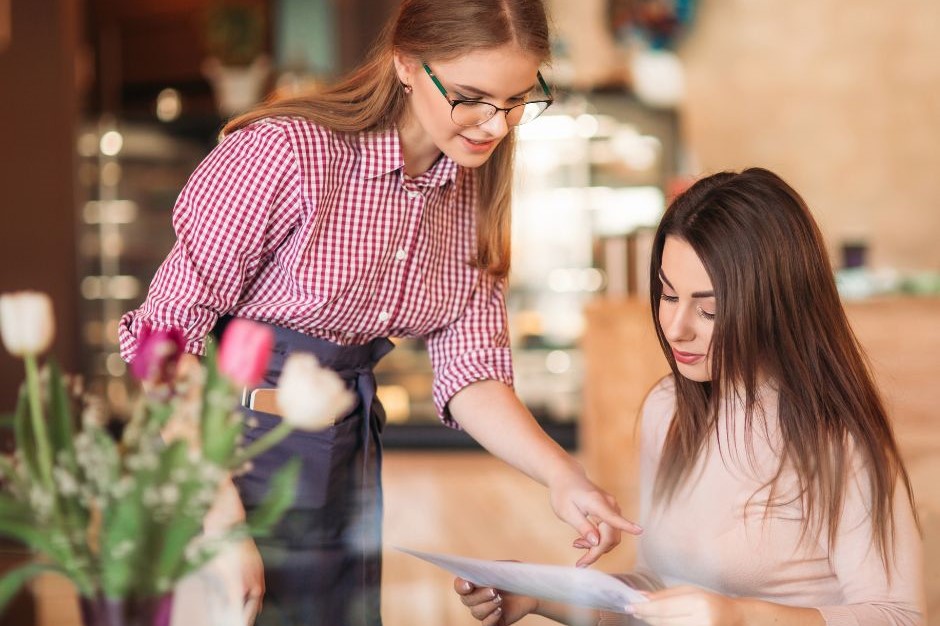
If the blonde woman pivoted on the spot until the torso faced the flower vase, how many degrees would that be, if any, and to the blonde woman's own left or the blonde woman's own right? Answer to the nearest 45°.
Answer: approximately 45° to the blonde woman's own right

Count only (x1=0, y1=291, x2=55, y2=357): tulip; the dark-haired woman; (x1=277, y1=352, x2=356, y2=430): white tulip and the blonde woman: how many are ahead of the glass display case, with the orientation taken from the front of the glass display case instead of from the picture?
4

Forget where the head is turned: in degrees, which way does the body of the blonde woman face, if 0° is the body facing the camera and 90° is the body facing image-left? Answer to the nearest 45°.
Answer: approximately 315°

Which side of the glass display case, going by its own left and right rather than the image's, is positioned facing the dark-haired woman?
front

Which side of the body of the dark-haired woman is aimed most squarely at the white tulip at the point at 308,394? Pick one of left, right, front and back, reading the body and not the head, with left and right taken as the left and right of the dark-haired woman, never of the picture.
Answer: front

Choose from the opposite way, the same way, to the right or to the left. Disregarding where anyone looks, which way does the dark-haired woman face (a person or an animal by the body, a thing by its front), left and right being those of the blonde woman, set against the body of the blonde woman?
to the right

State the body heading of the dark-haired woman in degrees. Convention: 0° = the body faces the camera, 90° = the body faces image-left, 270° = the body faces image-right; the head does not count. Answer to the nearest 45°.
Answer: approximately 45°

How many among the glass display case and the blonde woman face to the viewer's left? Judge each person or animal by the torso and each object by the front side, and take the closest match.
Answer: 0

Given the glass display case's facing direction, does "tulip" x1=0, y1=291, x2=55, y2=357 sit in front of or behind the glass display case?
in front

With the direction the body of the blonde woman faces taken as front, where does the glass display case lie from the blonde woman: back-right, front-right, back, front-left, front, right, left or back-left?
back-left

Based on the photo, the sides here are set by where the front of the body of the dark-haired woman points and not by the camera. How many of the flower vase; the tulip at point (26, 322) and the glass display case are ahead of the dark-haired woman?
2

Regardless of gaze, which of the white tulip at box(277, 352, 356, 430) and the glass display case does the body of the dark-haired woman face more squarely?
the white tulip

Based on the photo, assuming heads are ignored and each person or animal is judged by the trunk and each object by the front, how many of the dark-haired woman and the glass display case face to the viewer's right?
0

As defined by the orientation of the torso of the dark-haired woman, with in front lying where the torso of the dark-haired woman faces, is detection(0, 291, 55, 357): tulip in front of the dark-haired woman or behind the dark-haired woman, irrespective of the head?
in front

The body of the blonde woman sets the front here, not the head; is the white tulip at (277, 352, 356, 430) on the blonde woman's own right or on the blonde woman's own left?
on the blonde woman's own right
